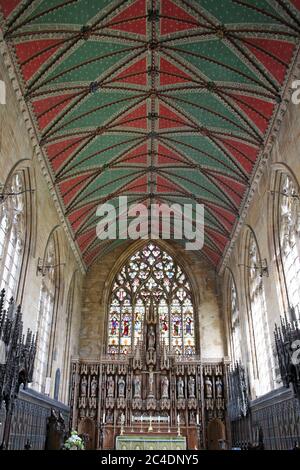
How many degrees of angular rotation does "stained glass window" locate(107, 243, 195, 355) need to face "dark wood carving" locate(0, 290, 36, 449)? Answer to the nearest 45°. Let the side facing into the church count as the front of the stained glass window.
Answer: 0° — it already faces it

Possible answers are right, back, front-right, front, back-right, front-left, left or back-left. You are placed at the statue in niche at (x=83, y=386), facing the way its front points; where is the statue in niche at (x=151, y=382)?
left

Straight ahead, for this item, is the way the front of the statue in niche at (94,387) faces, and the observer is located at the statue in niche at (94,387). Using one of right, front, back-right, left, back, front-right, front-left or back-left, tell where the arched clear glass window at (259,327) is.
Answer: front-left

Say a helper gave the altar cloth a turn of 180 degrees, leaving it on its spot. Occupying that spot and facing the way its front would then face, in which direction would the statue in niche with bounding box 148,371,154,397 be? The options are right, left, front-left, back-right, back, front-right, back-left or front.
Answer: front

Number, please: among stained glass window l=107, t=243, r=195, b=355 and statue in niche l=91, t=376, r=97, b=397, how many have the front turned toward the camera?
2

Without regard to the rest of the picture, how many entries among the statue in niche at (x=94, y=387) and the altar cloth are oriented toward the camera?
2

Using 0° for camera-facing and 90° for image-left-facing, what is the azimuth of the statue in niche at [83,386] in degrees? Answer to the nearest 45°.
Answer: approximately 0°
